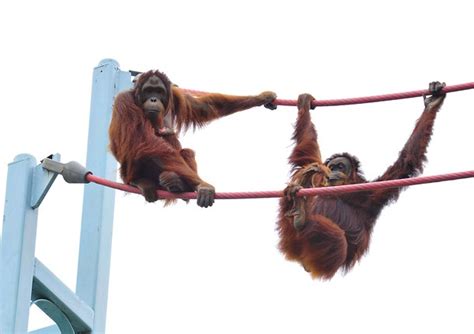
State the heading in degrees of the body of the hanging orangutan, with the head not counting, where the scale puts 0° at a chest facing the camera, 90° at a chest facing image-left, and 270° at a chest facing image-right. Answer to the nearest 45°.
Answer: approximately 45°
